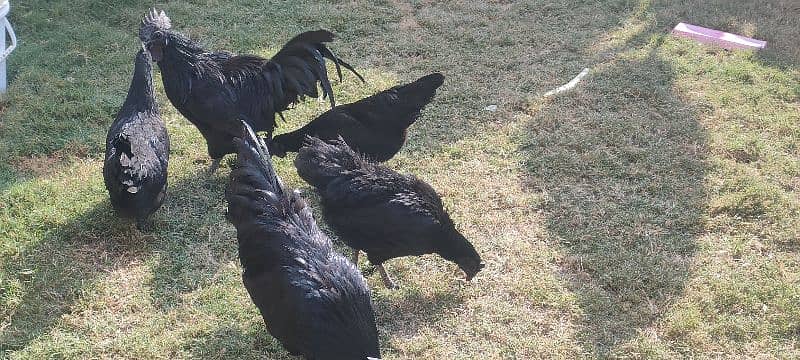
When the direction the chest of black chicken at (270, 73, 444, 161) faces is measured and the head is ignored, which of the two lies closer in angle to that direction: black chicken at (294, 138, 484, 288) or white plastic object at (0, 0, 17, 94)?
the white plastic object

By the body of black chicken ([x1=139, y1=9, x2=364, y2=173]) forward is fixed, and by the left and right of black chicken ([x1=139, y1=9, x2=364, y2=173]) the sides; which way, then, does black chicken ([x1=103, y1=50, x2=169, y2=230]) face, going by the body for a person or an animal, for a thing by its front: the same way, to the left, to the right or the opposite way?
to the right

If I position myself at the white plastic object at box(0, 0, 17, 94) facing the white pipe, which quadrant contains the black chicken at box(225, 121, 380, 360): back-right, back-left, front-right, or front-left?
front-right

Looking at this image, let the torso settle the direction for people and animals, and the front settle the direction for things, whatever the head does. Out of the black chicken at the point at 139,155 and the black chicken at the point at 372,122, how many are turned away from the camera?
1

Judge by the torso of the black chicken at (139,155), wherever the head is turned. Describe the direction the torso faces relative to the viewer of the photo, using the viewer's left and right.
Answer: facing away from the viewer

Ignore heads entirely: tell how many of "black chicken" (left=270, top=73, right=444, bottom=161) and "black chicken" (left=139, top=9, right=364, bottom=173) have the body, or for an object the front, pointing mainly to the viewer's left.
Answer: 2

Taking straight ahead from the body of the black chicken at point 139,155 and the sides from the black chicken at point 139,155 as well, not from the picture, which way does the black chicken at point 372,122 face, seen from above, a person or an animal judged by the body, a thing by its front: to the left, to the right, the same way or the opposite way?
to the left

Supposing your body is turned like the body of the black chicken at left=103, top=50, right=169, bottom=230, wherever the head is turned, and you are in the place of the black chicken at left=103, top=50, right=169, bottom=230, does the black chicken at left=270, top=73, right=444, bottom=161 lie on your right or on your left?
on your right

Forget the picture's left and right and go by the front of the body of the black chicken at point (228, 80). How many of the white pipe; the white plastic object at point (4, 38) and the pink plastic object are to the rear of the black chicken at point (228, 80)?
2

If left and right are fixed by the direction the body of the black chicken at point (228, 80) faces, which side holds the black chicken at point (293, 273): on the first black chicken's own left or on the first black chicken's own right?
on the first black chicken's own left

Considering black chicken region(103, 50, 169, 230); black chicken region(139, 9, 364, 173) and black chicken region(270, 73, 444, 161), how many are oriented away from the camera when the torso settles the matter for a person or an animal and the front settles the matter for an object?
1

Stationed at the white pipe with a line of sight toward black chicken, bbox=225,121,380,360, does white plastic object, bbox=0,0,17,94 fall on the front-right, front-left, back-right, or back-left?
front-right

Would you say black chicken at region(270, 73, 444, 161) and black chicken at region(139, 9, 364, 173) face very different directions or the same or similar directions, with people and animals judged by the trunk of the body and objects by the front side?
same or similar directions

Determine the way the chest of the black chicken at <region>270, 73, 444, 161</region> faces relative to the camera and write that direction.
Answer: to the viewer's left

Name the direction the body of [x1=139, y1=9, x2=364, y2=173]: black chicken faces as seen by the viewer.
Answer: to the viewer's left

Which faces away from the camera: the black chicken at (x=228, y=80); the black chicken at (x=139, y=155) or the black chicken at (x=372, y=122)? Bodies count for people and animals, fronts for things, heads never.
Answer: the black chicken at (x=139, y=155)

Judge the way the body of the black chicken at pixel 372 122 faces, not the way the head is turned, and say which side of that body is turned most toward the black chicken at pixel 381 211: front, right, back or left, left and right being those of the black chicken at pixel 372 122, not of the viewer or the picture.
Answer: left
